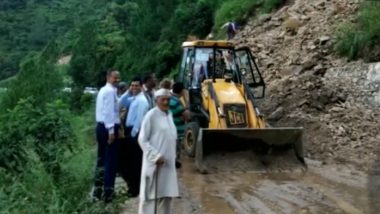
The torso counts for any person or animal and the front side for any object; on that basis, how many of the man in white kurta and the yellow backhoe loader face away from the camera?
0

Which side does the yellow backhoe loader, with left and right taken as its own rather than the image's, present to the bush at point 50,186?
right

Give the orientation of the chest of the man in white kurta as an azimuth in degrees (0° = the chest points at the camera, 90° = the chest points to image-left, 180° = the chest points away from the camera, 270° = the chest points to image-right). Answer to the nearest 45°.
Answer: approximately 315°

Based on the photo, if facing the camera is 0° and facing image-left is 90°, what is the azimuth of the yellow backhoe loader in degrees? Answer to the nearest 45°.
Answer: approximately 315°

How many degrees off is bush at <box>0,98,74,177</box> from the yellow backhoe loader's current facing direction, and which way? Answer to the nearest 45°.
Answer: approximately 135° to its right

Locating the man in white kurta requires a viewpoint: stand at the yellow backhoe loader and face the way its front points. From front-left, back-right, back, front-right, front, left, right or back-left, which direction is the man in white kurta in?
front-right

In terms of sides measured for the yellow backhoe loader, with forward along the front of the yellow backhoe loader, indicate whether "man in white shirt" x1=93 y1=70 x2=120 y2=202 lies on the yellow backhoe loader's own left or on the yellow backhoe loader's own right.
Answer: on the yellow backhoe loader's own right

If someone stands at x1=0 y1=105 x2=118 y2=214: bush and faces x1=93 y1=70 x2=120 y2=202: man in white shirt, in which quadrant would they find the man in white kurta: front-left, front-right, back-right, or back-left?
front-right

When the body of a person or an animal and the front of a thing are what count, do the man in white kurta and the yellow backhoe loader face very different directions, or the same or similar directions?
same or similar directions
